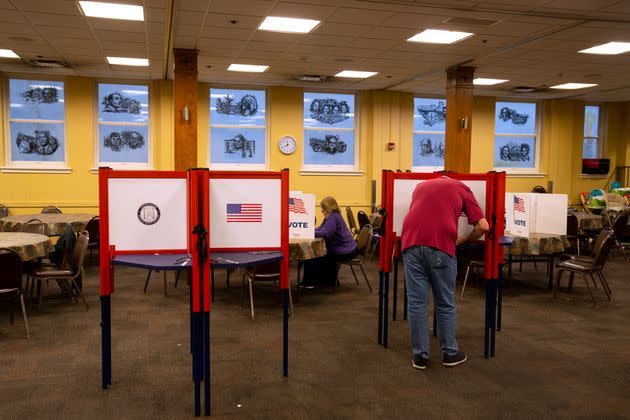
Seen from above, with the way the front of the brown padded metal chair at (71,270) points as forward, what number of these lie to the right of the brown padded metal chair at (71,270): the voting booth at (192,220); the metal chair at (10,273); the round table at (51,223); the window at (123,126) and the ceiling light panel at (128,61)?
3

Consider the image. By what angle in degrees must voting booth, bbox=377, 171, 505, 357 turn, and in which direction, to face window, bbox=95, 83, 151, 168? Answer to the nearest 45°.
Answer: approximately 135° to its right

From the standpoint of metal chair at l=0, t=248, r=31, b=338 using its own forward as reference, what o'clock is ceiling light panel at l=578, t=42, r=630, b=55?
The ceiling light panel is roughly at 3 o'clock from the metal chair.

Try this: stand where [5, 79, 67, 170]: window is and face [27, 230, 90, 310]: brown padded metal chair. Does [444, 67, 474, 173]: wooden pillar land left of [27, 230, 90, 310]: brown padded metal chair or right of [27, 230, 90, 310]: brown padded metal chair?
left

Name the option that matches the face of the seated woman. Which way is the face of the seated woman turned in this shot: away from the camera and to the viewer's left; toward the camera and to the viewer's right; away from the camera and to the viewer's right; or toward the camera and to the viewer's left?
away from the camera and to the viewer's left
